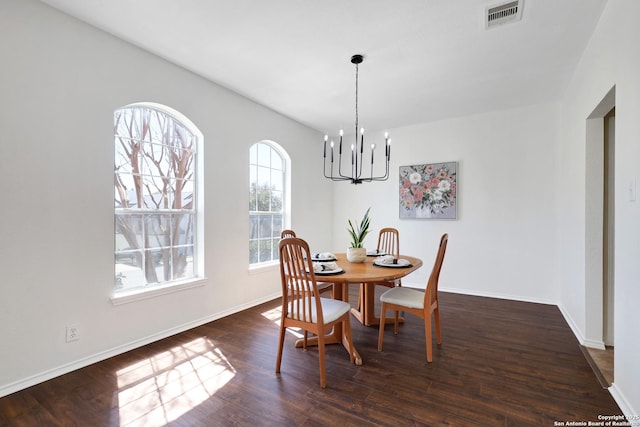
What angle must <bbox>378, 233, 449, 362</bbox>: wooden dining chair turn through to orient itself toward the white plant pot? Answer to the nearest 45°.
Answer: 0° — it already faces it

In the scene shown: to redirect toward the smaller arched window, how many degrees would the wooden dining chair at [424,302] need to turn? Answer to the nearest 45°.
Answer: approximately 45° to its right

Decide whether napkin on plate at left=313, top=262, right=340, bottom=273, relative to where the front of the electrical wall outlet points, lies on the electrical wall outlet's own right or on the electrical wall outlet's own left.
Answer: on the electrical wall outlet's own left

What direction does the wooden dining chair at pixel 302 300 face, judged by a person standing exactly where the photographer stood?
facing away from the viewer and to the right of the viewer

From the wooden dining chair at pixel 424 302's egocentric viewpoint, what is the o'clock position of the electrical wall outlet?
The electrical wall outlet is roughly at 11 o'clock from the wooden dining chair.

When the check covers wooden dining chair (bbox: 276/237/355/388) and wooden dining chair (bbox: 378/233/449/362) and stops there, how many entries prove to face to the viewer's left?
1

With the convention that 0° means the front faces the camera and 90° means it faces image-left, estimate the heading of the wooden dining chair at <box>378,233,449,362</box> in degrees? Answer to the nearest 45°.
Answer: approximately 90°

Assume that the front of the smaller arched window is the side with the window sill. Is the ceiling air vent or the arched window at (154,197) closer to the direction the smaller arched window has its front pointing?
the ceiling air vent
